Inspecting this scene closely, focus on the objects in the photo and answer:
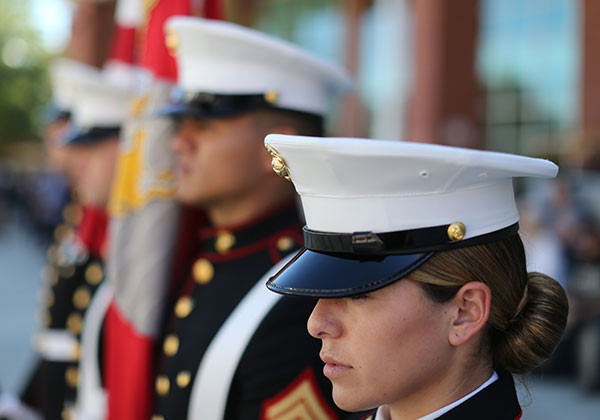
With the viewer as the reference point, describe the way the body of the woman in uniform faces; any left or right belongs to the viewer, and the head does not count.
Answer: facing to the left of the viewer

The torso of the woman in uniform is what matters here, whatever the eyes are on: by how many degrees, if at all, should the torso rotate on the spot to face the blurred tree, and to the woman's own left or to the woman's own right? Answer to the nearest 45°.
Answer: approximately 45° to the woman's own right

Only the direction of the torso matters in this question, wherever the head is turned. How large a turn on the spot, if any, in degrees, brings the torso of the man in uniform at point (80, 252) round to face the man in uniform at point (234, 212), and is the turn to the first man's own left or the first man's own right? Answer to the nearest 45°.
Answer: approximately 45° to the first man's own left

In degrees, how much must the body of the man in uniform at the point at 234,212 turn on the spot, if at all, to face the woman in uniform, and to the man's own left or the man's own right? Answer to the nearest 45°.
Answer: approximately 45° to the man's own left

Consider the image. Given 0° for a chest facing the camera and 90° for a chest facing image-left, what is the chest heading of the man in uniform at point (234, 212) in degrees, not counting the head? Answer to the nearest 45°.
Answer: approximately 45°

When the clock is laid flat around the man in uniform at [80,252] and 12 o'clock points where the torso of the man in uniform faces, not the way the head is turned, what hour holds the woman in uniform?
The woman in uniform is roughly at 10 o'clock from the man in uniform.

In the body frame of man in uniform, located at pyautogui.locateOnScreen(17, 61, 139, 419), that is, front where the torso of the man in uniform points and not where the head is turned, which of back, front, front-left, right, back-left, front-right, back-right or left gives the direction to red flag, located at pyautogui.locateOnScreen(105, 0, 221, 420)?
front-left

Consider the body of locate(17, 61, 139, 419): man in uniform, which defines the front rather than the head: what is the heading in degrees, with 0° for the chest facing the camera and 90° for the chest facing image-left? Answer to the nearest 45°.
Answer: approximately 45°

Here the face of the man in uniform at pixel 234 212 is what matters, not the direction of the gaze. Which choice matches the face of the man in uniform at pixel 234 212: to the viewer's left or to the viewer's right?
to the viewer's left

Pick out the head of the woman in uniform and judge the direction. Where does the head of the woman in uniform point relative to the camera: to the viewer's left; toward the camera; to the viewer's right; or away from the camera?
to the viewer's left
